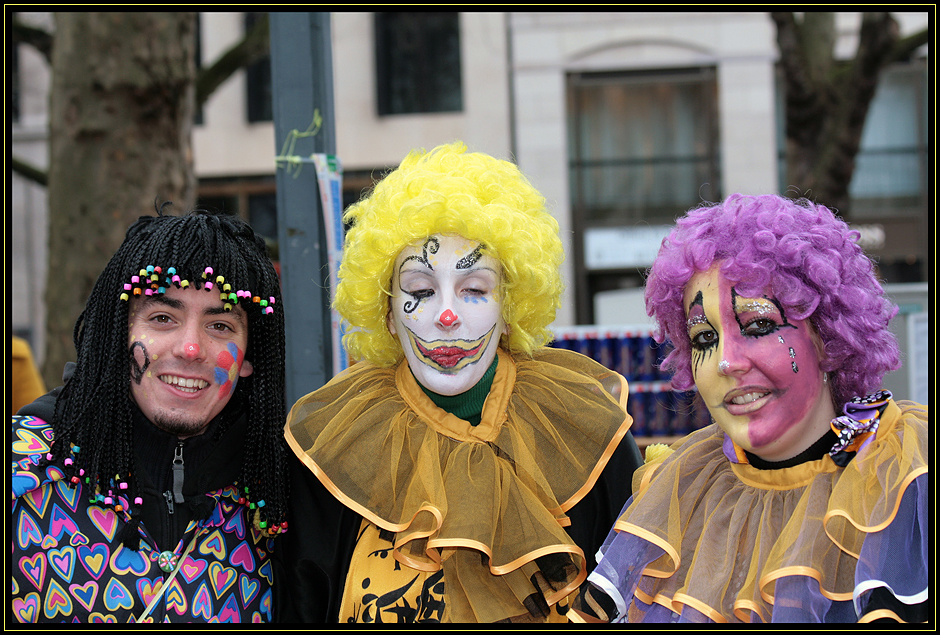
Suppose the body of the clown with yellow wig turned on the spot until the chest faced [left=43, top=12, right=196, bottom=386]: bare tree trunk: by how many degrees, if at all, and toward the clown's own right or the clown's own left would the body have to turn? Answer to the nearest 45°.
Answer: approximately 135° to the clown's own right

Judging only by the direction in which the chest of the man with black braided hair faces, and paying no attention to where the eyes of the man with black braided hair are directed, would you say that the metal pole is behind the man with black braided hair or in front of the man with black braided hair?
behind

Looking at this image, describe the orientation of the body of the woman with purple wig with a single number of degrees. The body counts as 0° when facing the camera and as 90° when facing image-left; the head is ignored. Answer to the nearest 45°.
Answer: approximately 45°

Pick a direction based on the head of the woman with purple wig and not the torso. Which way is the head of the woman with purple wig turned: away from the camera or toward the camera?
toward the camera

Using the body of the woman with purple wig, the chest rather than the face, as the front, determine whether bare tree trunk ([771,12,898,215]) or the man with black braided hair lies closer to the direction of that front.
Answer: the man with black braided hair

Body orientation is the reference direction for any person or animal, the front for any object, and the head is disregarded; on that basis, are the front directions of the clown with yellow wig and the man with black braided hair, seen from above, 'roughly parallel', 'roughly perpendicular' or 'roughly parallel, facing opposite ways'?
roughly parallel

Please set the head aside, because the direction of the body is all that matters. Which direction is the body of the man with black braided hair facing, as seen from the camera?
toward the camera

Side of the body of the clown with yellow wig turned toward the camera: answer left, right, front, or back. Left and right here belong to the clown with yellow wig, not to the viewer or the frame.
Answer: front

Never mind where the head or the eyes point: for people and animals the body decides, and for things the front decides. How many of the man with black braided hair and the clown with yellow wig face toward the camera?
2
